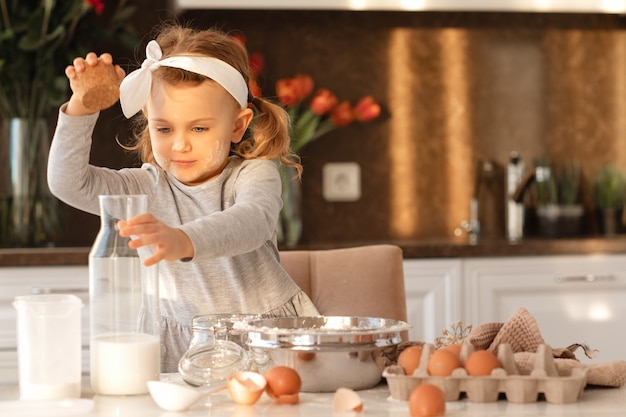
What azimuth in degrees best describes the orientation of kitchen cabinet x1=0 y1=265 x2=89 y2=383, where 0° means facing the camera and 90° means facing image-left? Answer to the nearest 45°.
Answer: approximately 0°

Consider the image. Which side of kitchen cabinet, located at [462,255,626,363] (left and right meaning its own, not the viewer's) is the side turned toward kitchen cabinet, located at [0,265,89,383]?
right

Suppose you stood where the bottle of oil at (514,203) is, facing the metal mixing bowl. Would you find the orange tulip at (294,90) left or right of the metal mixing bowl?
right

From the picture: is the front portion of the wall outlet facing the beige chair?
yes

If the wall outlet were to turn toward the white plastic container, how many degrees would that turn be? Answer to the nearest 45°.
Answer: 0° — it already faces it

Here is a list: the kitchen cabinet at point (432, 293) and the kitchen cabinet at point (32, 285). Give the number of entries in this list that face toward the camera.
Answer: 2

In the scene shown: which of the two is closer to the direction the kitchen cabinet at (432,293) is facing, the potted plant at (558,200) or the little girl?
the little girl

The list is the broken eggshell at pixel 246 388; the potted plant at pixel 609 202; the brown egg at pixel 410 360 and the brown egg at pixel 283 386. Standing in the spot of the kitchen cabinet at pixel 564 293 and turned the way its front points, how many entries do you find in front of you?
3
